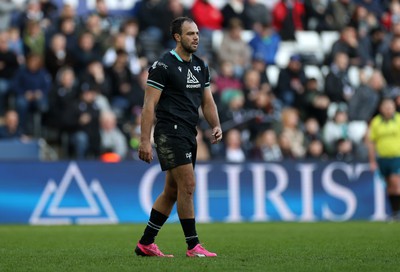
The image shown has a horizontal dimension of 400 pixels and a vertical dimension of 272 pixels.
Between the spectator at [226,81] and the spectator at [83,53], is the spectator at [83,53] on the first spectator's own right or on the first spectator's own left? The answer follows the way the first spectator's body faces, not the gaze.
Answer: on the first spectator's own right

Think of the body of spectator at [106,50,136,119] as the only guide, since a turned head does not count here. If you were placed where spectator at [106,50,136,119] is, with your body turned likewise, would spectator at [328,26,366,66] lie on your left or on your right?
on your left

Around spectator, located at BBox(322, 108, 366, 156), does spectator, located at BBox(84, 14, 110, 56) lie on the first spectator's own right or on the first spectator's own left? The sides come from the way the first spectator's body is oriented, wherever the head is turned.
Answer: on the first spectator's own right

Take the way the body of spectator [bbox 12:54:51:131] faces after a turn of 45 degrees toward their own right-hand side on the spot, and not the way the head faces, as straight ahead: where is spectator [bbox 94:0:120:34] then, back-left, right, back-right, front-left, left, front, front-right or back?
back

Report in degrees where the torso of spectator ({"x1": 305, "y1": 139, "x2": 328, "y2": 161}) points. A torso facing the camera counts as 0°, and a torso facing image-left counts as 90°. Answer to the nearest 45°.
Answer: approximately 0°
